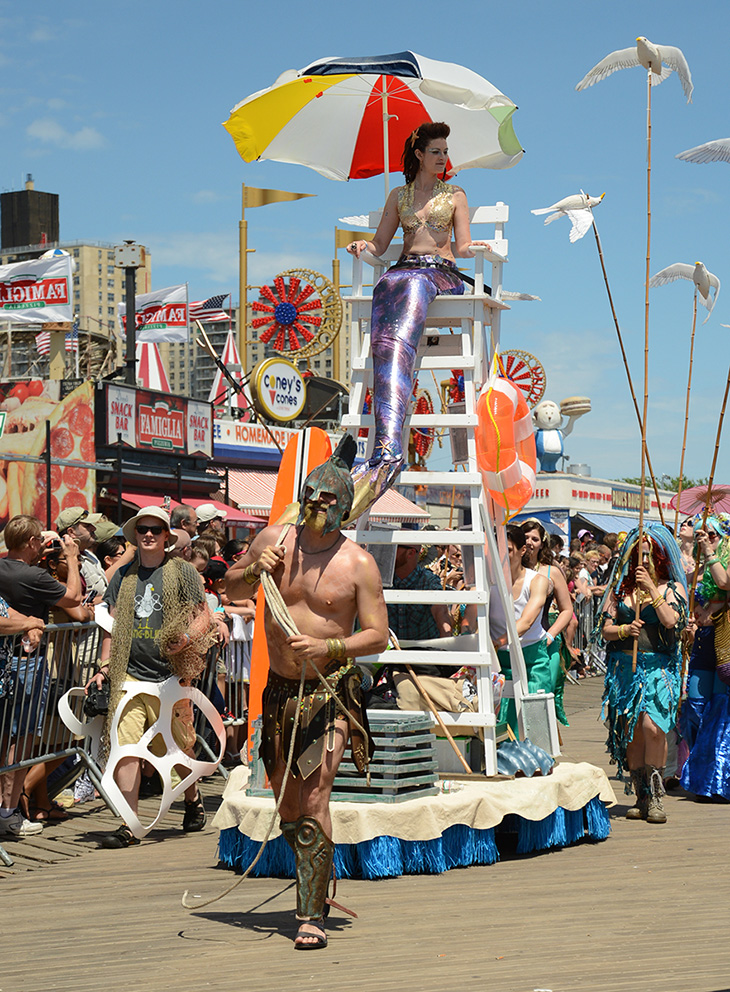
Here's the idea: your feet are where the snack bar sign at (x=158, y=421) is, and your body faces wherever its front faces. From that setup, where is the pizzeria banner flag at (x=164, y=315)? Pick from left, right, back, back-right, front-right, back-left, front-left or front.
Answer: back-left

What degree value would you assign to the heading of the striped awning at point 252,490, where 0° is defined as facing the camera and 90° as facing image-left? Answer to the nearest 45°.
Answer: approximately 315°

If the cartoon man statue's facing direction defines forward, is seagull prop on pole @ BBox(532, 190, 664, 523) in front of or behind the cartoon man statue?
in front

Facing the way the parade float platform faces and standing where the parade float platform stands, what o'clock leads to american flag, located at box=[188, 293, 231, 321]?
The american flag is roughly at 6 o'clock from the parade float platform.

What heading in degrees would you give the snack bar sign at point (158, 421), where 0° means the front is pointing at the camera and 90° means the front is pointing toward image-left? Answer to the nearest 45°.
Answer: approximately 315°

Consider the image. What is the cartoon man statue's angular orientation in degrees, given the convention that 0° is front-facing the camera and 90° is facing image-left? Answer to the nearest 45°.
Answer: approximately 0°

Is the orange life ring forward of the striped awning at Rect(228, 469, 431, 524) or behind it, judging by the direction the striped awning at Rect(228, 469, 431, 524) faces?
forward

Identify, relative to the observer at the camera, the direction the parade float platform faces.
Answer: facing the viewer and to the left of the viewer

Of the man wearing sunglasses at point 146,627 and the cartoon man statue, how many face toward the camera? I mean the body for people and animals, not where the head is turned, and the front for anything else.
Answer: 2
